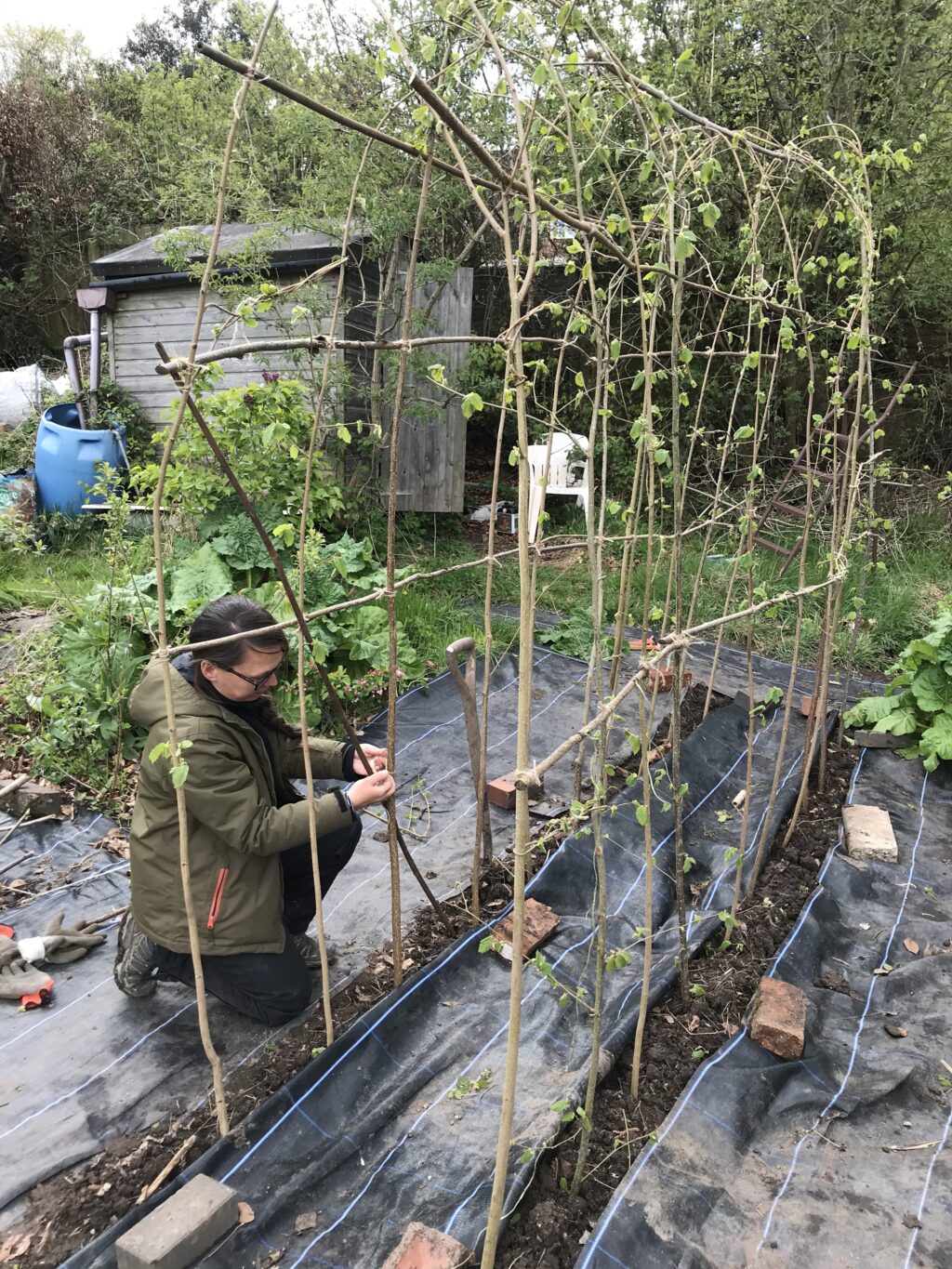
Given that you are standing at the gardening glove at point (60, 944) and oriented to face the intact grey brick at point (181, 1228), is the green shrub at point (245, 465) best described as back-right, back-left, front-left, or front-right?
back-left

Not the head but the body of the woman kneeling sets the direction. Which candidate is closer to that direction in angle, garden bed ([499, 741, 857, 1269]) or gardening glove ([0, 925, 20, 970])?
the garden bed

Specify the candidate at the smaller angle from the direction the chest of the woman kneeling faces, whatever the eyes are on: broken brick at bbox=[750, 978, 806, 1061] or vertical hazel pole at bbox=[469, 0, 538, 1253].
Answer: the broken brick

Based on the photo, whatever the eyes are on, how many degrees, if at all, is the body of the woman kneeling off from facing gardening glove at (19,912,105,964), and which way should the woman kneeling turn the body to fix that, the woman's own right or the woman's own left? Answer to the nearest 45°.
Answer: approximately 135° to the woman's own left

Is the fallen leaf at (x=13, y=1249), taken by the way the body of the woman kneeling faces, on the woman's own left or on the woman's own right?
on the woman's own right

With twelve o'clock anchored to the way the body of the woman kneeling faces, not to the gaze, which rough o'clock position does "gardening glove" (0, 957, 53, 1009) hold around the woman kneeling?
The gardening glove is roughly at 7 o'clock from the woman kneeling.

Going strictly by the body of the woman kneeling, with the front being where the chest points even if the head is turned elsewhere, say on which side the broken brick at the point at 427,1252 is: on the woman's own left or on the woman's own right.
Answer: on the woman's own right

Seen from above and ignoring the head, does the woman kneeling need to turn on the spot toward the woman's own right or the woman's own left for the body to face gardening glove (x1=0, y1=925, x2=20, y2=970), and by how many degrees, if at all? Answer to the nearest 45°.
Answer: approximately 135° to the woman's own left

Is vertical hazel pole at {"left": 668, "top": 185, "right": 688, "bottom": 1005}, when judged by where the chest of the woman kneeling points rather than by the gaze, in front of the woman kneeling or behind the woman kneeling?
in front

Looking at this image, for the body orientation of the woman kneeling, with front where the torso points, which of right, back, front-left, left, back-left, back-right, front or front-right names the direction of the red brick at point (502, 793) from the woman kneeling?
front-left

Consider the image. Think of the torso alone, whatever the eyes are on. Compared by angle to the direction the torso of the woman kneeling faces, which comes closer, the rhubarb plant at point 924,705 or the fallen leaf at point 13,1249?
the rhubarb plant

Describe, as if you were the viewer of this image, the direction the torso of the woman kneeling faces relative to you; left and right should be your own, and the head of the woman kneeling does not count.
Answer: facing to the right of the viewer

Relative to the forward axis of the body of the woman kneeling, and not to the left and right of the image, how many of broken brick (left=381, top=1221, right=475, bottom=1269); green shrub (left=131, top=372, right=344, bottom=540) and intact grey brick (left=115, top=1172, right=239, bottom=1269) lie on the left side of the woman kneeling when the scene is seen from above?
1

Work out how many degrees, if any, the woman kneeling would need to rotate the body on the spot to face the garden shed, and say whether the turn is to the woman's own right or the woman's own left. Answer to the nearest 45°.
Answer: approximately 90° to the woman's own left

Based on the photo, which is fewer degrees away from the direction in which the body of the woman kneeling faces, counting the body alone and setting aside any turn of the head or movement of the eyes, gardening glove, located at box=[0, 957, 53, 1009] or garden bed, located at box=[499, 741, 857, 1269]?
the garden bed
